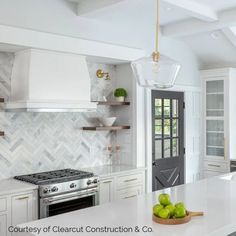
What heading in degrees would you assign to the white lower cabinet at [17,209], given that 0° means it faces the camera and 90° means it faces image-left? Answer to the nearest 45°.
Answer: approximately 315°

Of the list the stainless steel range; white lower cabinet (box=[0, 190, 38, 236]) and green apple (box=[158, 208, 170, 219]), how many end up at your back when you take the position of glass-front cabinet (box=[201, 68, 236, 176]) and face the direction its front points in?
0

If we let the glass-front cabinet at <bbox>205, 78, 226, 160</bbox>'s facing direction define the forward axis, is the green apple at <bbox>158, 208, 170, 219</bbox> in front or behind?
in front

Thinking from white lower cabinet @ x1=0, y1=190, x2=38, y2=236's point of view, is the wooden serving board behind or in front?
in front

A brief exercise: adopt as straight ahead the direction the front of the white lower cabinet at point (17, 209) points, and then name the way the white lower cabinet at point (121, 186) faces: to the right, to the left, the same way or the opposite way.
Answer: the same way

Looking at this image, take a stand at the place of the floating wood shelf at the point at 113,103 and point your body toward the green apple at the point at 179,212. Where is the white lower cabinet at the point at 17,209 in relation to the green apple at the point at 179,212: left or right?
right

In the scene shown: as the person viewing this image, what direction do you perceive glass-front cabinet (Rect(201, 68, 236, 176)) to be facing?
facing the viewer and to the left of the viewer

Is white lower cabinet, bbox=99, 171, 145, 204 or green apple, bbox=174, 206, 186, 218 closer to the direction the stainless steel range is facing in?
the green apple

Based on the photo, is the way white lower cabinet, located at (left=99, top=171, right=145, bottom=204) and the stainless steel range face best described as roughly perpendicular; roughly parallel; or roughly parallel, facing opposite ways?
roughly parallel

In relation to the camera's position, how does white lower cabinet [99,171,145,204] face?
facing the viewer and to the right of the viewer

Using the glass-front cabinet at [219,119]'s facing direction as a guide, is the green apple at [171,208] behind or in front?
in front

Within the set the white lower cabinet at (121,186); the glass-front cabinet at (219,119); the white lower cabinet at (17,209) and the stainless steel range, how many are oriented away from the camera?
0
